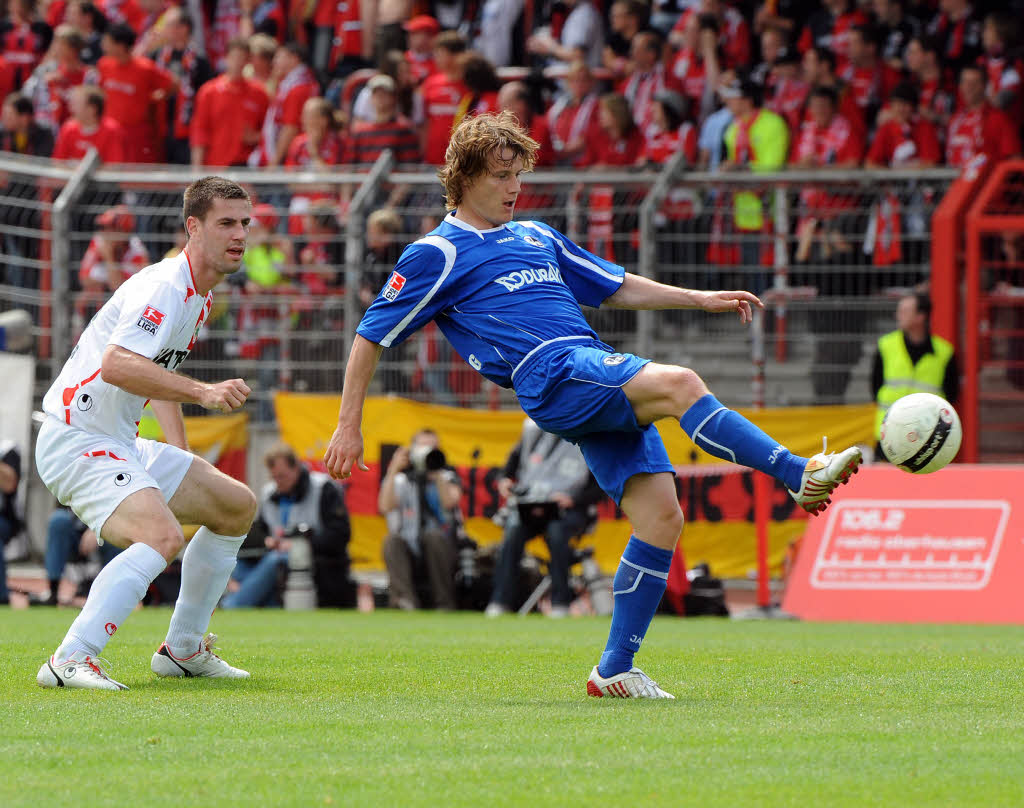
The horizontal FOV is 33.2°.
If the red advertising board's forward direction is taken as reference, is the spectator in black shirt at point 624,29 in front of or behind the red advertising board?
behind

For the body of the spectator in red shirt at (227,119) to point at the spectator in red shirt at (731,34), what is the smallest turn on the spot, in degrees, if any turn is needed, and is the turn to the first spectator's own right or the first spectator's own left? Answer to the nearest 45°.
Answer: approximately 90° to the first spectator's own left

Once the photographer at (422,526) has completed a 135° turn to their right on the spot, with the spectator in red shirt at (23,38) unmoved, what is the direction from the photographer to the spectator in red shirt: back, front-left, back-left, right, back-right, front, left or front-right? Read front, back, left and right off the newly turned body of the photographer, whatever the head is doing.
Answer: front

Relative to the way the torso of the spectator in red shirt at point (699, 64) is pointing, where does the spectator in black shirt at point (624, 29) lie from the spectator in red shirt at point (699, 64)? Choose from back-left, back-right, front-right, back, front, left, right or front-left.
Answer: right

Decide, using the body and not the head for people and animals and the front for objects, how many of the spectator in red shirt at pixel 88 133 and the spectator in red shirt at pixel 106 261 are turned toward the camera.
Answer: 2

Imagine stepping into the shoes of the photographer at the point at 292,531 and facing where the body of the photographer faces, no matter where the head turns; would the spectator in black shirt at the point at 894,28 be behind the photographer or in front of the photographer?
behind

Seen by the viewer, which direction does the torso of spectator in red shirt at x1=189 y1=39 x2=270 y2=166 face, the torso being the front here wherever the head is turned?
toward the camera

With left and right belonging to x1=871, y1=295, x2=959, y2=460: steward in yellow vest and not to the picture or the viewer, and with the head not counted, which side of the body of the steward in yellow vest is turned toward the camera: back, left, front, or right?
front

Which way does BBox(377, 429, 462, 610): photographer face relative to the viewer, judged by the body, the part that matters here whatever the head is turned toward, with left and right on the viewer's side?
facing the viewer

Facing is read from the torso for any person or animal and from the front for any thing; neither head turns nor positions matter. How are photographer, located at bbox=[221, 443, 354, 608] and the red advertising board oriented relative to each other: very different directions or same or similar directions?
same or similar directions

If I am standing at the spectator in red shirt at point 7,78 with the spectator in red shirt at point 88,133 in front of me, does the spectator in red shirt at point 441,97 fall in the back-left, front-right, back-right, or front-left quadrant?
front-left

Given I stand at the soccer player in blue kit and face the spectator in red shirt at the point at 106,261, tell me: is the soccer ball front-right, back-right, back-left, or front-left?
back-right
